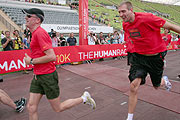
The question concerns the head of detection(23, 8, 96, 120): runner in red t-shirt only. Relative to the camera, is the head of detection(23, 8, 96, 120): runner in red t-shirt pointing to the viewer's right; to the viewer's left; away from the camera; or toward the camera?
to the viewer's left

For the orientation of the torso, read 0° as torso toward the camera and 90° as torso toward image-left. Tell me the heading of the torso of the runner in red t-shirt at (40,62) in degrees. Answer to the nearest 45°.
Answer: approximately 90°

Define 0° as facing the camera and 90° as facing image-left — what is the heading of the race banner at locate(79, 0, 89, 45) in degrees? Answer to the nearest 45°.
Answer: approximately 0°

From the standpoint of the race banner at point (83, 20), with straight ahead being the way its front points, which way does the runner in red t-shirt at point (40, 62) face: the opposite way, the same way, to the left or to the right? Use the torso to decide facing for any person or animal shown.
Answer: to the right

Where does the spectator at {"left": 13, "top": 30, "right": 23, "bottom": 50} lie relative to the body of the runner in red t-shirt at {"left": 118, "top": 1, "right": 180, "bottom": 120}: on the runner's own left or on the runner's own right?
on the runner's own right

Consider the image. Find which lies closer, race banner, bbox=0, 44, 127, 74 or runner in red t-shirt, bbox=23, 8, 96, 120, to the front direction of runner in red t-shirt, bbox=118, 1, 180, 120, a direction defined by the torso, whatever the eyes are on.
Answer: the runner in red t-shirt

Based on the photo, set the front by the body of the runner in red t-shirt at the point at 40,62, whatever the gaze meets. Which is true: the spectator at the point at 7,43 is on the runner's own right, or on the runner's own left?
on the runner's own right

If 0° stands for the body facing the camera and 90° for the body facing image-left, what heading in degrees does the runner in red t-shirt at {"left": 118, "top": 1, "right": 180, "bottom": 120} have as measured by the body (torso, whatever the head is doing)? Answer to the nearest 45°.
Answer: approximately 45°

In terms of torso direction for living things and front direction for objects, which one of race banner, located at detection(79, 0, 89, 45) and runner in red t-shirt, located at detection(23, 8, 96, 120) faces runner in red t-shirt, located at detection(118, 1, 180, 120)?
the race banner
